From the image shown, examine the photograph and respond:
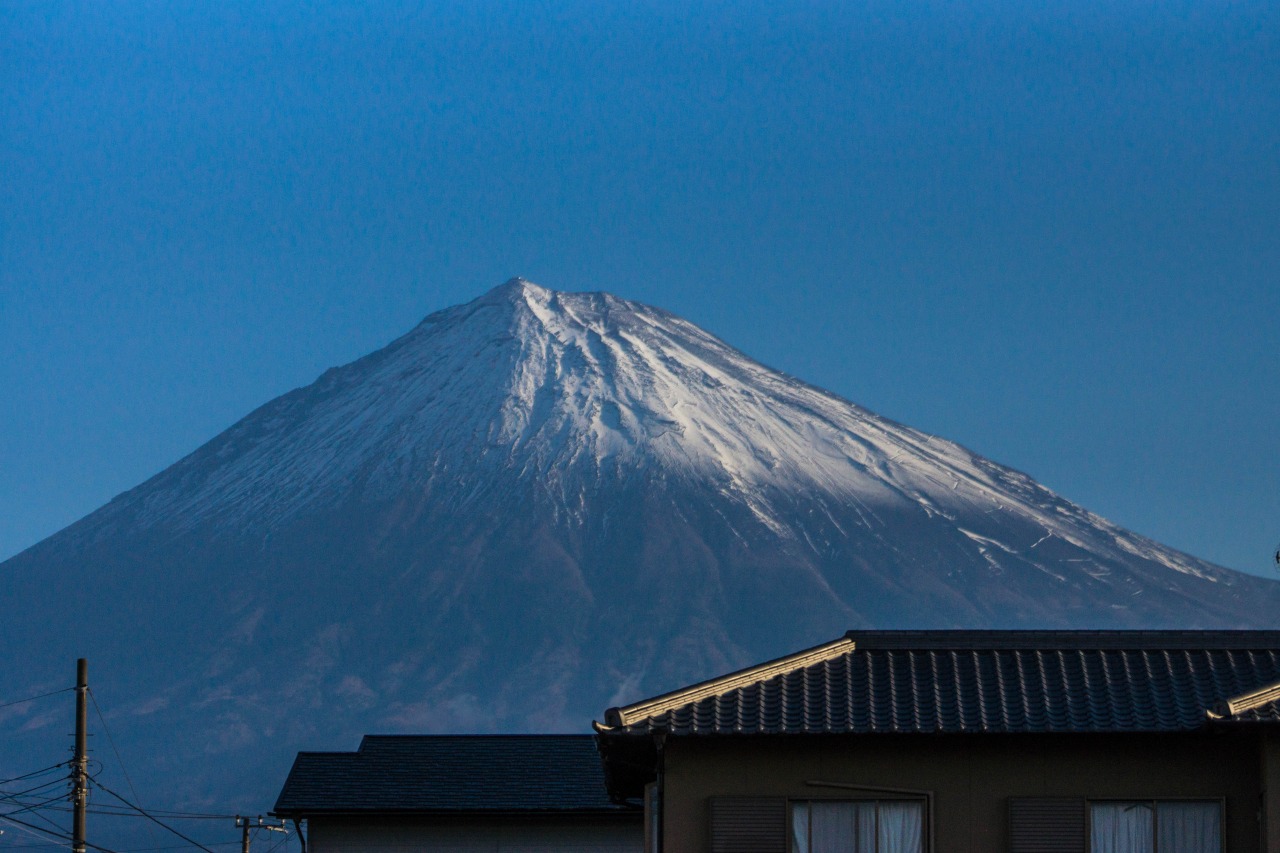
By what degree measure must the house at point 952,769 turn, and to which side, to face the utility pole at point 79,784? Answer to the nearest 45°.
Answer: approximately 135° to its right

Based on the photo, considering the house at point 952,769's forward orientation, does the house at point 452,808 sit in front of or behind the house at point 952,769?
behind

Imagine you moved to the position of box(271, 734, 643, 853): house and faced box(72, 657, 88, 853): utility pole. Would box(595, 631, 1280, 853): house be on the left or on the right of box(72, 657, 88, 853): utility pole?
left

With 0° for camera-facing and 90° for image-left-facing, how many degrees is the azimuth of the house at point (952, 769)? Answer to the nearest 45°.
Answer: approximately 0°

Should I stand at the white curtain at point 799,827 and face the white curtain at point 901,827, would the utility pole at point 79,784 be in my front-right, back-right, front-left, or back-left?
back-left
